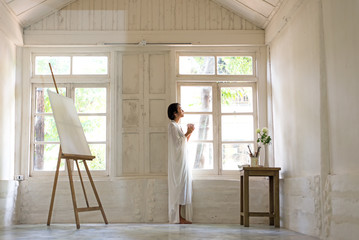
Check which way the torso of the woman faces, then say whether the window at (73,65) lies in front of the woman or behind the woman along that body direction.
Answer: behind

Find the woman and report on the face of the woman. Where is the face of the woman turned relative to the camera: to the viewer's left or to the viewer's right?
to the viewer's right

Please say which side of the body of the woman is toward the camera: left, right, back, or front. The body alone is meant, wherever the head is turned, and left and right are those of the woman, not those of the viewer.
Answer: right

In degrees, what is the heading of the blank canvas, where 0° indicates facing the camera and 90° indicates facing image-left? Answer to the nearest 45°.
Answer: approximately 315°

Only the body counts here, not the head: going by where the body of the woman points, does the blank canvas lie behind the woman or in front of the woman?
behind

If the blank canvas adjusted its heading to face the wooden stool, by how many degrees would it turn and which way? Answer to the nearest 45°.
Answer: approximately 45° to its left

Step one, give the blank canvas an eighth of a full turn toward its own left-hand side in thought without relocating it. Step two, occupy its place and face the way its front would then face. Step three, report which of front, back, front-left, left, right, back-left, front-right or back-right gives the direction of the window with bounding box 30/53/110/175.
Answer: left
